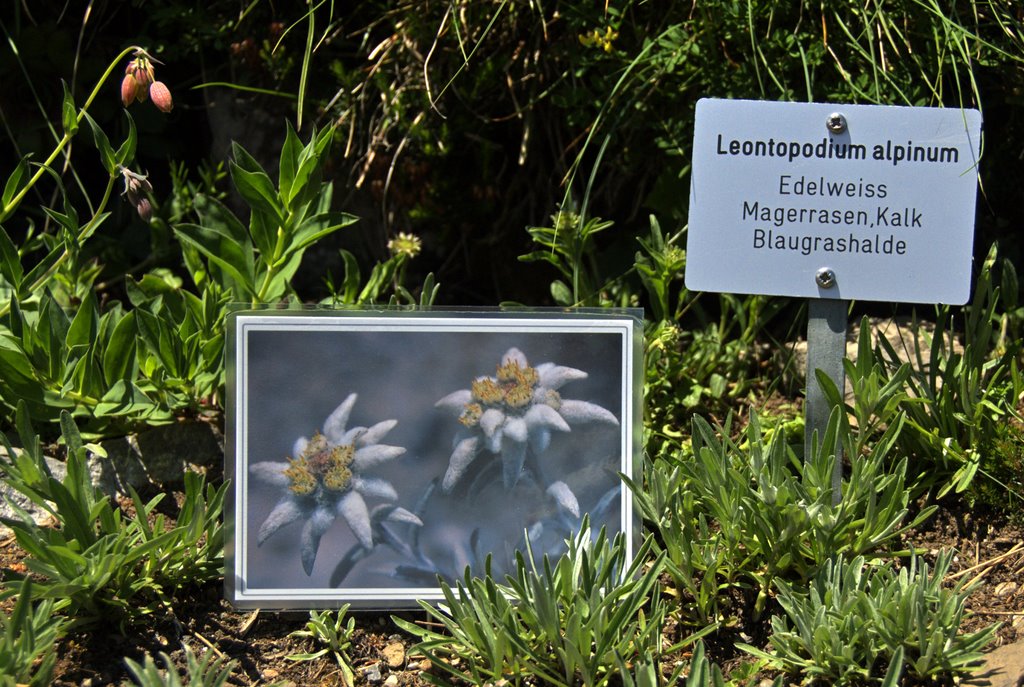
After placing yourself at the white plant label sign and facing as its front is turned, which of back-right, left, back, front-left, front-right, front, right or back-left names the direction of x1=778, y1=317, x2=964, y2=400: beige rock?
back

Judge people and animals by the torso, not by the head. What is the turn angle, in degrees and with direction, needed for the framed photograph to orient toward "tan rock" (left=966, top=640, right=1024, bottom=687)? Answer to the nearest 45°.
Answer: approximately 90° to its left

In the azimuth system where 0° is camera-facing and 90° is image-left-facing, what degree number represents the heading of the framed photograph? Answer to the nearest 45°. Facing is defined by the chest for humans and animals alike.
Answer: approximately 0°

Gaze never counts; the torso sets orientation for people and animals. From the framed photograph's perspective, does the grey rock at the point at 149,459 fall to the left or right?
on its right

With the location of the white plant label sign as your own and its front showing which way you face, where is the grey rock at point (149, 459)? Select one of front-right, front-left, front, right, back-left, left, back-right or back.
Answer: right

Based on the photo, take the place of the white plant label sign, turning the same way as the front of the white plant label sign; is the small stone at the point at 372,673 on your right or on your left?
on your right

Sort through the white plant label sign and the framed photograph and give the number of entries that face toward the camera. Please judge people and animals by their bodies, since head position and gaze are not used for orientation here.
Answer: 2

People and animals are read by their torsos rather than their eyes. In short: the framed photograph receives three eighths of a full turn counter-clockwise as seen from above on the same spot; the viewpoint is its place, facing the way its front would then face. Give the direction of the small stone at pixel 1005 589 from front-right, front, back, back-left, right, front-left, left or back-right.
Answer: front-right
